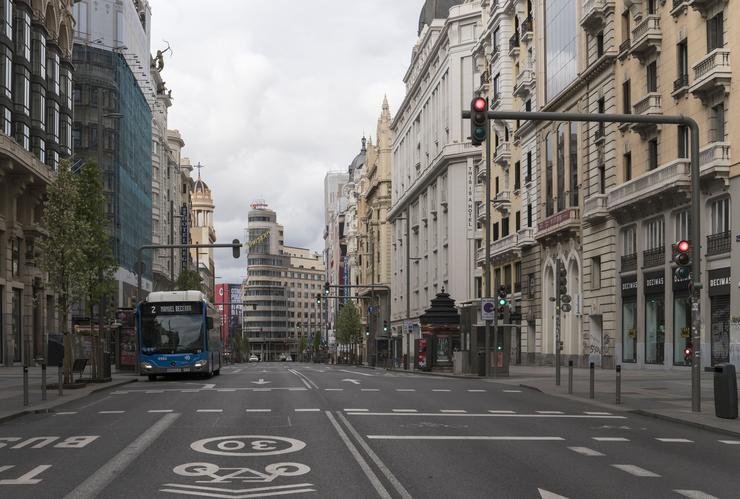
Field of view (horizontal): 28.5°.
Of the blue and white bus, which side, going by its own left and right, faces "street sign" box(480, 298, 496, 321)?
left

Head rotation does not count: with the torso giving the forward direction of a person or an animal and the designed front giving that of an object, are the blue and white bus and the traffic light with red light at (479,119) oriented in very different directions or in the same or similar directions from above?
same or similar directions

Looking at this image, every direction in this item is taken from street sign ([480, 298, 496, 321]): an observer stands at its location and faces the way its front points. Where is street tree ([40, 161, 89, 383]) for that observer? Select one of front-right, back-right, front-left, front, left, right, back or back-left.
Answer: front-right

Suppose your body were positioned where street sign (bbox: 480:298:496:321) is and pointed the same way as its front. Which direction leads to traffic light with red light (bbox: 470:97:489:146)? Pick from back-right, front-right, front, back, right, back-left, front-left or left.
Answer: front

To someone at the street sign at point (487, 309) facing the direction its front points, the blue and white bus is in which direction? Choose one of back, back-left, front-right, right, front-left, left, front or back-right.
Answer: right

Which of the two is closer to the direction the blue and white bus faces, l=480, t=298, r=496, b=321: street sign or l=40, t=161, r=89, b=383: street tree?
the street tree

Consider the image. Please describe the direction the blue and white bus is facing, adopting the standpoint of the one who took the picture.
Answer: facing the viewer

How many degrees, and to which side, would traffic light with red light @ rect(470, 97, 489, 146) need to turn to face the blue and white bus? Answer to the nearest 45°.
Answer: approximately 135° to its right

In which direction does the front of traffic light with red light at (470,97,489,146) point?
toward the camera

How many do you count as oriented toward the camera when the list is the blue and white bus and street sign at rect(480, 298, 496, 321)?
2

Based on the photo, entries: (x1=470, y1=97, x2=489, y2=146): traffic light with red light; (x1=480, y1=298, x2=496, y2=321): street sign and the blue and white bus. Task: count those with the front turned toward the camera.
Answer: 3

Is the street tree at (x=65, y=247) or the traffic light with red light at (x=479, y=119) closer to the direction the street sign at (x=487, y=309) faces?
the traffic light with red light

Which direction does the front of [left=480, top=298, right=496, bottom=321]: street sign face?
toward the camera

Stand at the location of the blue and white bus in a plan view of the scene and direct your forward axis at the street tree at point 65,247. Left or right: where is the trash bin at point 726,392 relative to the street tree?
left
